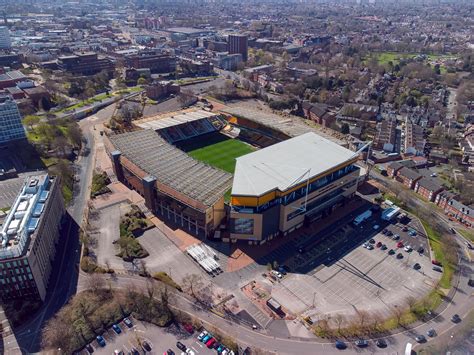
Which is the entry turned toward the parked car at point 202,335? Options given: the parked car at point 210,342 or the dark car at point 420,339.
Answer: the dark car

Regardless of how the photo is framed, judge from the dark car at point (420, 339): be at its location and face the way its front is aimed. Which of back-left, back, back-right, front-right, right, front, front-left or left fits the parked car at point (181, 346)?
front

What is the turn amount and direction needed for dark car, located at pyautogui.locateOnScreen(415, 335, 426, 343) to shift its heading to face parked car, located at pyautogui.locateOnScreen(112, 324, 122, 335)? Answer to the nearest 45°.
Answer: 0° — it already faces it

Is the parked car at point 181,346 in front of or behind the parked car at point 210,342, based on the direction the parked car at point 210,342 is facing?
in front

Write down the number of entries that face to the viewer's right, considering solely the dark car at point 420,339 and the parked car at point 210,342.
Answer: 0

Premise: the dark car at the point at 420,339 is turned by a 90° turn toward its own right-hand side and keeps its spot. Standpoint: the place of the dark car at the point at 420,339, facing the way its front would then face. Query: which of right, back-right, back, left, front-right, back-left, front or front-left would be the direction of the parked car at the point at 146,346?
left

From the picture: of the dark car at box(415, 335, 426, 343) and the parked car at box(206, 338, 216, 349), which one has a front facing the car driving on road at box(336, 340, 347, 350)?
the dark car

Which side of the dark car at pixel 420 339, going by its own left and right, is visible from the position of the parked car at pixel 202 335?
front

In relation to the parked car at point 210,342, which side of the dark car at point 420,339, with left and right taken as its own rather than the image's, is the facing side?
front

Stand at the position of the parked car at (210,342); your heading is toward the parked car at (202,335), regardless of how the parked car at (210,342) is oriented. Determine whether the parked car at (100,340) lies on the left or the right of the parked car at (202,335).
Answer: left
